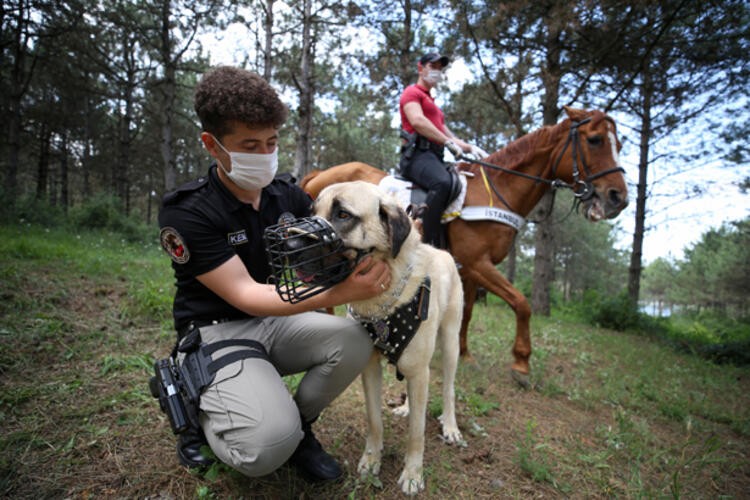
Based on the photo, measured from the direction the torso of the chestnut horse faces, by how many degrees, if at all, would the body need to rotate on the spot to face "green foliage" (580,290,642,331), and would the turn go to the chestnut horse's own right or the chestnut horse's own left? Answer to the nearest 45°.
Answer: approximately 45° to the chestnut horse's own left

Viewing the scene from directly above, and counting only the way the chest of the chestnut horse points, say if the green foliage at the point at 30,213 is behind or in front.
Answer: behind

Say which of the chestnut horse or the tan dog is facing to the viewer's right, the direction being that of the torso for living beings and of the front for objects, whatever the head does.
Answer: the chestnut horse

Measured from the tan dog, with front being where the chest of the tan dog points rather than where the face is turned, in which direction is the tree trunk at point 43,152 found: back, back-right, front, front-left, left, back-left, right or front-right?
right

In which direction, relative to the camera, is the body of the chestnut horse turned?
to the viewer's right

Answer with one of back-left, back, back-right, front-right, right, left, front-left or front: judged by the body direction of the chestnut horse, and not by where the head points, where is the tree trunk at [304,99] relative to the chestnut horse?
back-left

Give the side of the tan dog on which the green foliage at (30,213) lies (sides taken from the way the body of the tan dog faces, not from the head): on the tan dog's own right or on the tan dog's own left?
on the tan dog's own right

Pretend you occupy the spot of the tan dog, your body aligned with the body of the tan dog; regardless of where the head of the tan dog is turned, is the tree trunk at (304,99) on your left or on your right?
on your right

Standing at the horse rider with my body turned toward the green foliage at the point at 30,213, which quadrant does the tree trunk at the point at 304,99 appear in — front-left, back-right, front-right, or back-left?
front-right

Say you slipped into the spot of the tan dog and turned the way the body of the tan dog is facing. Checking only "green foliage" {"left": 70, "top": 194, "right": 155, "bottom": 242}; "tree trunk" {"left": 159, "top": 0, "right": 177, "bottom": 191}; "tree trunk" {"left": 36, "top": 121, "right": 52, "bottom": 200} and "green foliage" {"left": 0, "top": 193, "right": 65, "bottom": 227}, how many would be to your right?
4

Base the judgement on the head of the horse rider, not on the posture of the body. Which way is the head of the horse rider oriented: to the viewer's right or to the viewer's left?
to the viewer's right

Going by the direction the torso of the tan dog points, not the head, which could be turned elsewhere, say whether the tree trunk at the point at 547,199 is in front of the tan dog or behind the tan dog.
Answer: behind

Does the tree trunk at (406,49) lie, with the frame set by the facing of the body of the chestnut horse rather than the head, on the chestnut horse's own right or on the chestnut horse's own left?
on the chestnut horse's own left

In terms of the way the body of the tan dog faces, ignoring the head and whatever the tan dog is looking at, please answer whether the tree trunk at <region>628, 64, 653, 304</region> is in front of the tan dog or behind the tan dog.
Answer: behind

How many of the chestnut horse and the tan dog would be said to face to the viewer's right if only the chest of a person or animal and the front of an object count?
1
